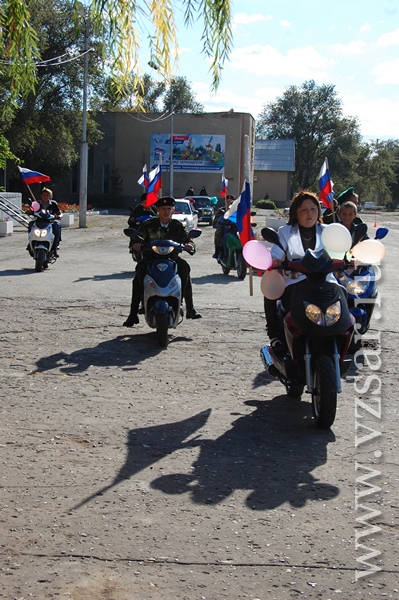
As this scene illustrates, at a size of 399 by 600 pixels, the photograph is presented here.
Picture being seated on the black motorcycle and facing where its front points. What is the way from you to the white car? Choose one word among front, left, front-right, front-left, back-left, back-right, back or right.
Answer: back

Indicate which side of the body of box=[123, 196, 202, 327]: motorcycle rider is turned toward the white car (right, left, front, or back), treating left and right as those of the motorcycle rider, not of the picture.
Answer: back

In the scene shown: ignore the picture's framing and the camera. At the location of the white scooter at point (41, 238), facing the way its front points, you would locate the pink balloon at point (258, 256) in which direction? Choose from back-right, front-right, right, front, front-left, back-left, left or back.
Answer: front

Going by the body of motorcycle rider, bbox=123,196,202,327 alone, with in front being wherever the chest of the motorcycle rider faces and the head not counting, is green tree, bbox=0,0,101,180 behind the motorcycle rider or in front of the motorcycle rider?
behind

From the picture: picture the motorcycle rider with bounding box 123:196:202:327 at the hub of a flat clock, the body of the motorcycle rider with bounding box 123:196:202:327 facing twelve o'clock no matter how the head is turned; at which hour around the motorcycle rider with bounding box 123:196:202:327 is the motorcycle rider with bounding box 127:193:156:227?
the motorcycle rider with bounding box 127:193:156:227 is roughly at 6 o'clock from the motorcycle rider with bounding box 123:196:202:327.

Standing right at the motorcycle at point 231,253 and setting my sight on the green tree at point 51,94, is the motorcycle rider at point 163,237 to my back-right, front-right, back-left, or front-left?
back-left

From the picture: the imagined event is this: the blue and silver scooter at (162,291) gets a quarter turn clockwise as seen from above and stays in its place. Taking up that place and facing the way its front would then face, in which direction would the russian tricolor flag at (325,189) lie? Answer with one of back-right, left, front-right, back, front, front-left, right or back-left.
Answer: back-right

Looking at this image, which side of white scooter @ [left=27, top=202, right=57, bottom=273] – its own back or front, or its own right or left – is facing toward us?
front

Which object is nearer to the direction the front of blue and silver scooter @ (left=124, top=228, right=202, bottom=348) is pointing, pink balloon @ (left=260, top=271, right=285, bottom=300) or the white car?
the pink balloon

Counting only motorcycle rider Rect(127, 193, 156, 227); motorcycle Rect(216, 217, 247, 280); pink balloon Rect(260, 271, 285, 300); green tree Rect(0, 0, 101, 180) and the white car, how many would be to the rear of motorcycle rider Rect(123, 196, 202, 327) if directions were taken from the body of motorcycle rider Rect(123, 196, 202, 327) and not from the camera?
4

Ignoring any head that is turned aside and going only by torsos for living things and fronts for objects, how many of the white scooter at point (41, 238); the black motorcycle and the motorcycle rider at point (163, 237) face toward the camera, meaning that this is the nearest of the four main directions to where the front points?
3

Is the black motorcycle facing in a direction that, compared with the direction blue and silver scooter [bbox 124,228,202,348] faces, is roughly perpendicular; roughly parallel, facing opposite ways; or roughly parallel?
roughly parallel

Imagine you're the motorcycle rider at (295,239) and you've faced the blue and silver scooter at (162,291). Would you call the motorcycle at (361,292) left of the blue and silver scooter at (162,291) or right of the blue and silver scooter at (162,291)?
right

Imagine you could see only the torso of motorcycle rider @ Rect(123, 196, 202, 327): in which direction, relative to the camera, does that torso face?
toward the camera
